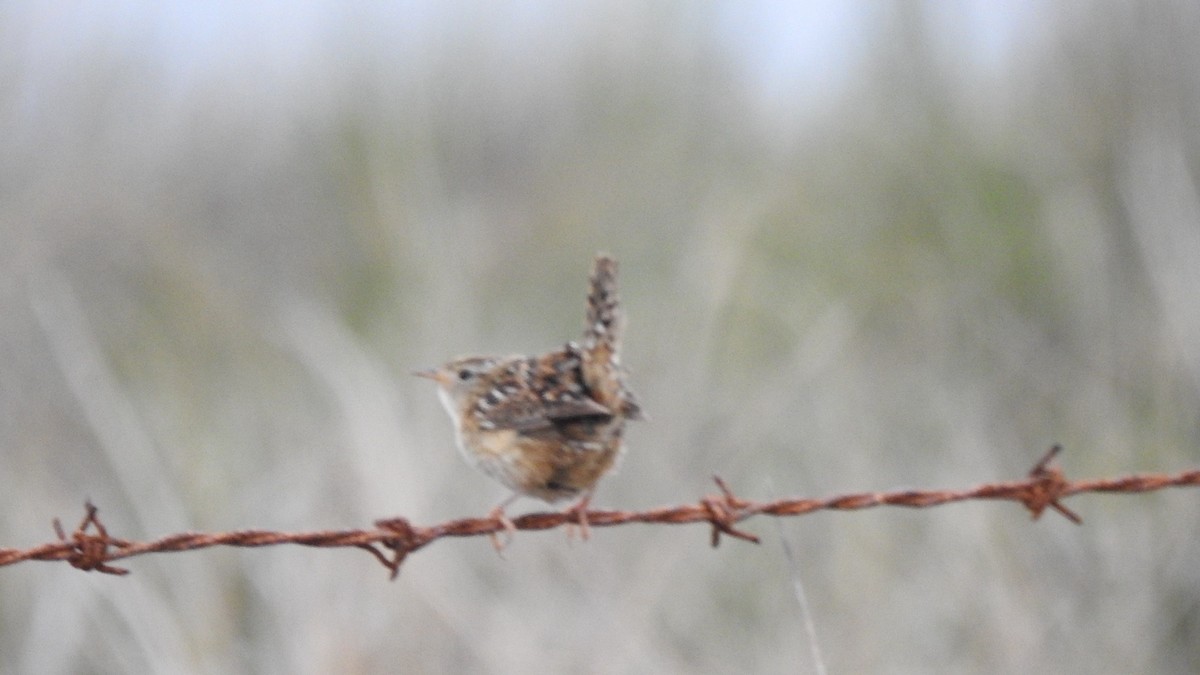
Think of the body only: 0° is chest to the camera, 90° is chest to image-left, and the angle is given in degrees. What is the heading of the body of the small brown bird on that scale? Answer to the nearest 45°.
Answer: approximately 90°
